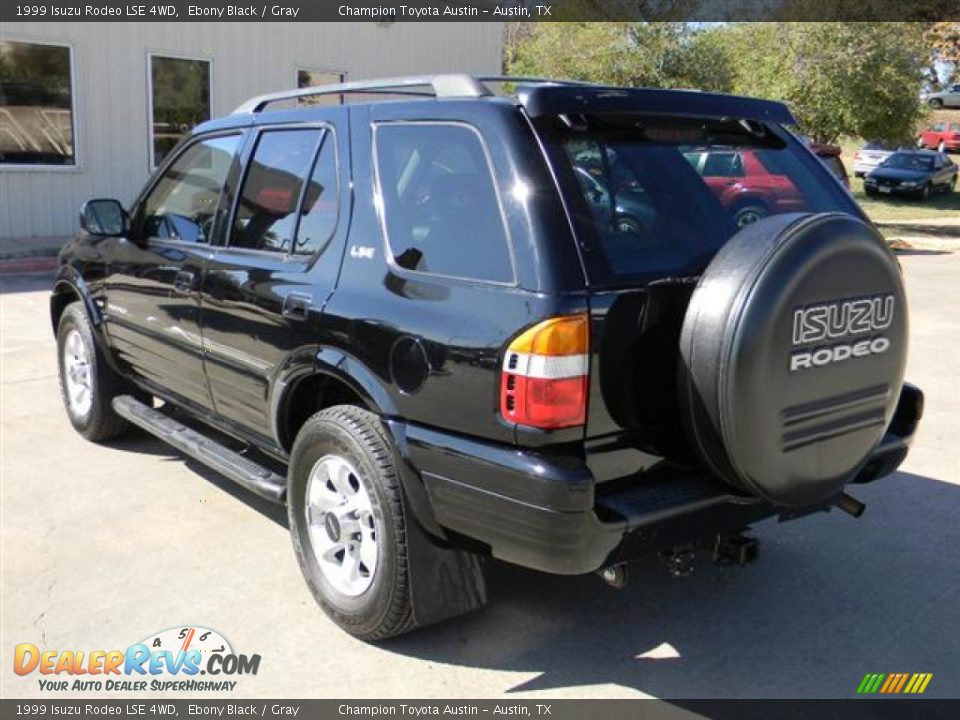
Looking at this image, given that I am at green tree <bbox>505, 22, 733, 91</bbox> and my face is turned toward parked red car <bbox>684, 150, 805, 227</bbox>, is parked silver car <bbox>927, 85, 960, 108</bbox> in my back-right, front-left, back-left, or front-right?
back-left

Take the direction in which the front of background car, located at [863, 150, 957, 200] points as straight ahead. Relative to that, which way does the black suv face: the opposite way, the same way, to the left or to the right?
to the right

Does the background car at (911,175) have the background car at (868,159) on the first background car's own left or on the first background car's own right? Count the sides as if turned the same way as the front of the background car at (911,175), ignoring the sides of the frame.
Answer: on the first background car's own right

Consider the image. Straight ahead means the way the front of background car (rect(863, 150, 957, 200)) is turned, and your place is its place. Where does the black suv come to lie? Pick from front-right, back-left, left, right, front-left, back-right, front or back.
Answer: front-left

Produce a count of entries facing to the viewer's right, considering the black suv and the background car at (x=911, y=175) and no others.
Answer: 0

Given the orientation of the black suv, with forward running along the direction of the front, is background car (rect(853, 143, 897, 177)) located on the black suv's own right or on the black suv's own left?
on the black suv's own right

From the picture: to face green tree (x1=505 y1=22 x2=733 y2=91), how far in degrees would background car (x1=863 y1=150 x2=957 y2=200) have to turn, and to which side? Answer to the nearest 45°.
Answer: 0° — it already faces it

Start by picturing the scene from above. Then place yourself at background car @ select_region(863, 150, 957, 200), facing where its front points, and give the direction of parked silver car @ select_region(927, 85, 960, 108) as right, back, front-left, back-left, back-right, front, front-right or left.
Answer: back-right

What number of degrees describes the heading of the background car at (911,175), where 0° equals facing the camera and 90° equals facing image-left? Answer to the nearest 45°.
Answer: approximately 45°

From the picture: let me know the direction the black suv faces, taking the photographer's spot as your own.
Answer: facing away from the viewer and to the left of the viewer
